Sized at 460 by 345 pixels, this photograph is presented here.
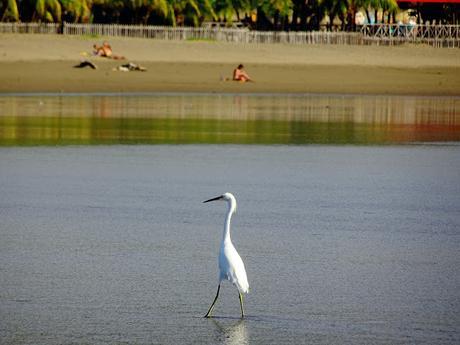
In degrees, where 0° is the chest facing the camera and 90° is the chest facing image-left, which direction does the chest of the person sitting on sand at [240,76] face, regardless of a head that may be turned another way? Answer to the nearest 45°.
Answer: approximately 315°

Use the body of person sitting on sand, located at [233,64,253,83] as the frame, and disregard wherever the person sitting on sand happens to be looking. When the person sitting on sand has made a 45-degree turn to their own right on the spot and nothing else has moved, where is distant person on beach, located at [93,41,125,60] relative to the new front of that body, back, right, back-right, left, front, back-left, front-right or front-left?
back-right
